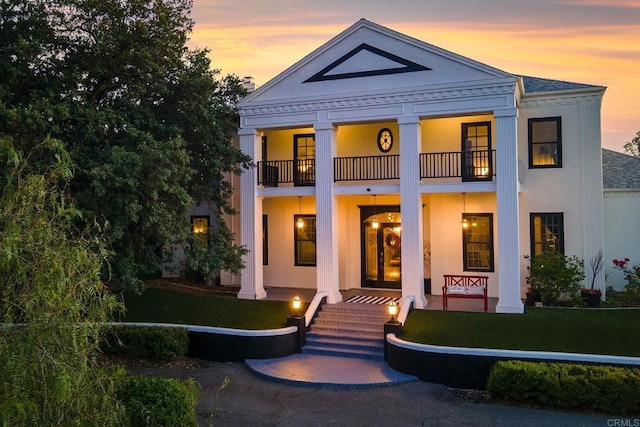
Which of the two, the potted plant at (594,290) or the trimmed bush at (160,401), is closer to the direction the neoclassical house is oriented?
the trimmed bush

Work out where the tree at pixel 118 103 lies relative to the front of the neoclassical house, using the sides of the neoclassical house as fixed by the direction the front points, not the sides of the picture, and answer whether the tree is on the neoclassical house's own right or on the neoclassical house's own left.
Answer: on the neoclassical house's own right

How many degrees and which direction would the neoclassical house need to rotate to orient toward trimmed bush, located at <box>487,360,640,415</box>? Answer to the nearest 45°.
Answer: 0° — it already faces it

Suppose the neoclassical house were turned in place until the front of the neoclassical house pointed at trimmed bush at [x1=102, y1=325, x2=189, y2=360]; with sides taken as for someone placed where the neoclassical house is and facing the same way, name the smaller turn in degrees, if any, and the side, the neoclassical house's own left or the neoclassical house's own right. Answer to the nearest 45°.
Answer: approximately 45° to the neoclassical house's own right

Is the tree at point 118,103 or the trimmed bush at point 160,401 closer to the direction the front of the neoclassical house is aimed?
the trimmed bush

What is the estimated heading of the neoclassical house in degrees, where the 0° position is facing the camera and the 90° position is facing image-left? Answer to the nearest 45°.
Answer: approximately 0°

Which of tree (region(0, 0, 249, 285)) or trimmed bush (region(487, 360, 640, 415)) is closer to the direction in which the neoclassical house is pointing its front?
the trimmed bush

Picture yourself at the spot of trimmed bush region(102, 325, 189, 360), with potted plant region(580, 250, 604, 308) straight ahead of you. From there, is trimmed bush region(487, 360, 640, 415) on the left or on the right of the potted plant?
right

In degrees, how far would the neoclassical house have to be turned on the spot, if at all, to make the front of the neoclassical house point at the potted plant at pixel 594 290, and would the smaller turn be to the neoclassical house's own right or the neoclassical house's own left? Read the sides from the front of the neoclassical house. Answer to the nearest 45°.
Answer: approximately 90° to the neoclassical house's own left
